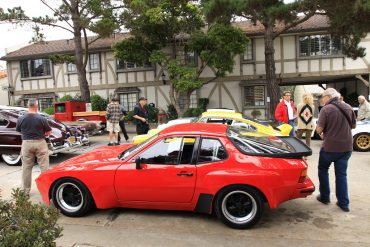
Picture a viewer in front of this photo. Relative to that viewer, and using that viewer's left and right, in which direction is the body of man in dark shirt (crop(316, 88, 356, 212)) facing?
facing away from the viewer and to the left of the viewer

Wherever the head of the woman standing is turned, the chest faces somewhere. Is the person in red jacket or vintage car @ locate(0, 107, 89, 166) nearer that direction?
the person in red jacket

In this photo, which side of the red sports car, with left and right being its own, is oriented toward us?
left

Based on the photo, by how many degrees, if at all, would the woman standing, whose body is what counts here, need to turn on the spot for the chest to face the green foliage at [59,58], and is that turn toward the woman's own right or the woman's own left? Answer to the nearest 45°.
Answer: approximately 45° to the woman's own left

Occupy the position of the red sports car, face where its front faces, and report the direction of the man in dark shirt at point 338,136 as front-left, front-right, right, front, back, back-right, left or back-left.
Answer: back

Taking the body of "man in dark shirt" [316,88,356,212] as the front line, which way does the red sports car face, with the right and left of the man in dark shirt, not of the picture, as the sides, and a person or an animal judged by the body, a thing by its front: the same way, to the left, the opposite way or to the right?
to the left

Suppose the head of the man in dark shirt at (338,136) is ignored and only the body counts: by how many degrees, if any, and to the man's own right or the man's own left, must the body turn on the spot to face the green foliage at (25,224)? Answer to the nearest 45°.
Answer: approximately 90° to the man's own left
